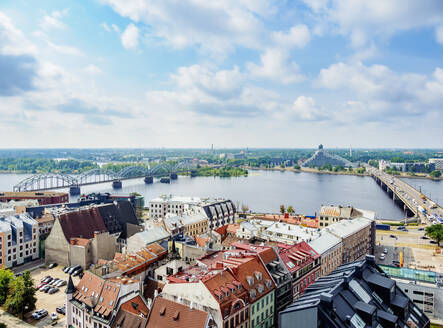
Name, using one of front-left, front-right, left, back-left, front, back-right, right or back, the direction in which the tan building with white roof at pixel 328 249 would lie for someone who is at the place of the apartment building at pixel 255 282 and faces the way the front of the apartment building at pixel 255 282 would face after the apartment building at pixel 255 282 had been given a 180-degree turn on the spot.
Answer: right

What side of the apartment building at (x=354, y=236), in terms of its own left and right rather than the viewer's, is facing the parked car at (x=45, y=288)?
right

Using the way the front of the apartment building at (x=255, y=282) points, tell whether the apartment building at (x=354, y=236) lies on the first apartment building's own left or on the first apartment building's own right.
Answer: on the first apartment building's own left

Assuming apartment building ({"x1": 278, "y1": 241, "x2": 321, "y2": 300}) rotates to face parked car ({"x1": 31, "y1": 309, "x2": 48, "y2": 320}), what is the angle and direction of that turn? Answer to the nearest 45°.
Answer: approximately 135° to its right

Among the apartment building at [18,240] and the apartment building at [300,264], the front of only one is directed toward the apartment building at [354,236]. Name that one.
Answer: the apartment building at [18,240]

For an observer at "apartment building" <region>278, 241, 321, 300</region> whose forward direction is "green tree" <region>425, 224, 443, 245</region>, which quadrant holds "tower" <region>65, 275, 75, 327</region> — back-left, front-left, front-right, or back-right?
back-left

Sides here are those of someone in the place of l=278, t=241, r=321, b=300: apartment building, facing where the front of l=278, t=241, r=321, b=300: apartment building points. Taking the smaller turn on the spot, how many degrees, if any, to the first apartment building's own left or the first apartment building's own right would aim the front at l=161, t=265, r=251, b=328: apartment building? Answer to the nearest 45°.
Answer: approximately 90° to the first apartment building's own right

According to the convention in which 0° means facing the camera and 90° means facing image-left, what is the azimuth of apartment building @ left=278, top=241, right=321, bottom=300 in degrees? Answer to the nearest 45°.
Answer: approximately 315°

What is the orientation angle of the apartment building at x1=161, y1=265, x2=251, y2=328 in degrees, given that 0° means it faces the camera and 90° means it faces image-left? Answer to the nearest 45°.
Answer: approximately 315°
